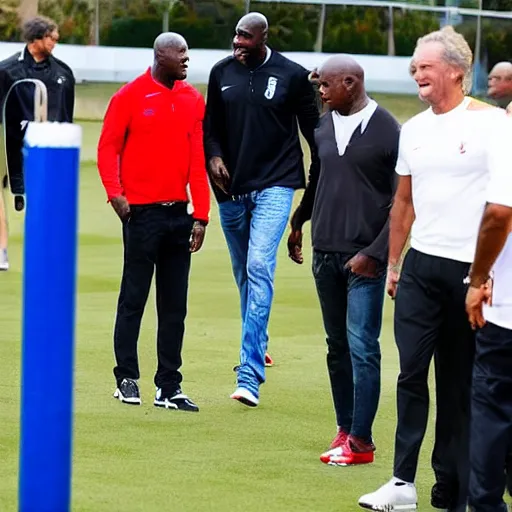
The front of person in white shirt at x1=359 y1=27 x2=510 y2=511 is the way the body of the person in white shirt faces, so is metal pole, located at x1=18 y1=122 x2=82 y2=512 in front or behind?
in front

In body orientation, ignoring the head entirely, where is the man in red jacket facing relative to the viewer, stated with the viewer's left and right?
facing the viewer and to the right of the viewer

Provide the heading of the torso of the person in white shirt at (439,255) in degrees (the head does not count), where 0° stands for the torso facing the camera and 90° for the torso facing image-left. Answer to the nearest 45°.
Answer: approximately 45°

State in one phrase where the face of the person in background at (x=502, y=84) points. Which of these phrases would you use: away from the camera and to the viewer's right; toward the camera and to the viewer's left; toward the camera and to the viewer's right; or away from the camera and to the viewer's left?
toward the camera and to the viewer's left

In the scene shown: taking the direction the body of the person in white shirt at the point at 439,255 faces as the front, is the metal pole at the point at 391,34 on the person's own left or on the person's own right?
on the person's own right

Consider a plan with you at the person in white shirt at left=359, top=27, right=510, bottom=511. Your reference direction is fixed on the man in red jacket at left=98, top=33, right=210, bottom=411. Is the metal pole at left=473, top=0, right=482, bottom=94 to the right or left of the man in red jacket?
right

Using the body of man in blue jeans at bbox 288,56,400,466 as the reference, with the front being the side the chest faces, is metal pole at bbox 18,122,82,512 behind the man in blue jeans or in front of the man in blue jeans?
in front

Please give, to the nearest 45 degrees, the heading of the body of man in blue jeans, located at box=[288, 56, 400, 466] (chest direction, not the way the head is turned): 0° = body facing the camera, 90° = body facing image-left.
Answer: approximately 45°

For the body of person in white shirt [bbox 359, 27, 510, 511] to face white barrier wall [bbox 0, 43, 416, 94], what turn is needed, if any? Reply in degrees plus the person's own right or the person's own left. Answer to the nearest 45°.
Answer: approximately 135° to the person's own right

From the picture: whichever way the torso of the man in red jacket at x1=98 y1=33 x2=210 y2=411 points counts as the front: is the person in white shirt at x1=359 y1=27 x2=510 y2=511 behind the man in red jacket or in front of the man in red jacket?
in front

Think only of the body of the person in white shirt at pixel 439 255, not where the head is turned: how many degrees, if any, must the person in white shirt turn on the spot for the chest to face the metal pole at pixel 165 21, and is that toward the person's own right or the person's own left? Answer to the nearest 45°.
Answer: approximately 135° to the person's own right

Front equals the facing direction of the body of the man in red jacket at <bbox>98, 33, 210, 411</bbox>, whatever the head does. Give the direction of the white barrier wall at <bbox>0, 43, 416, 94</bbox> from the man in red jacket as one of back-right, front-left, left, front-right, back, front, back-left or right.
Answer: back-left

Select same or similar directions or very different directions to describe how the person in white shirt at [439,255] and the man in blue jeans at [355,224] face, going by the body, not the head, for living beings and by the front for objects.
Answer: same or similar directions
